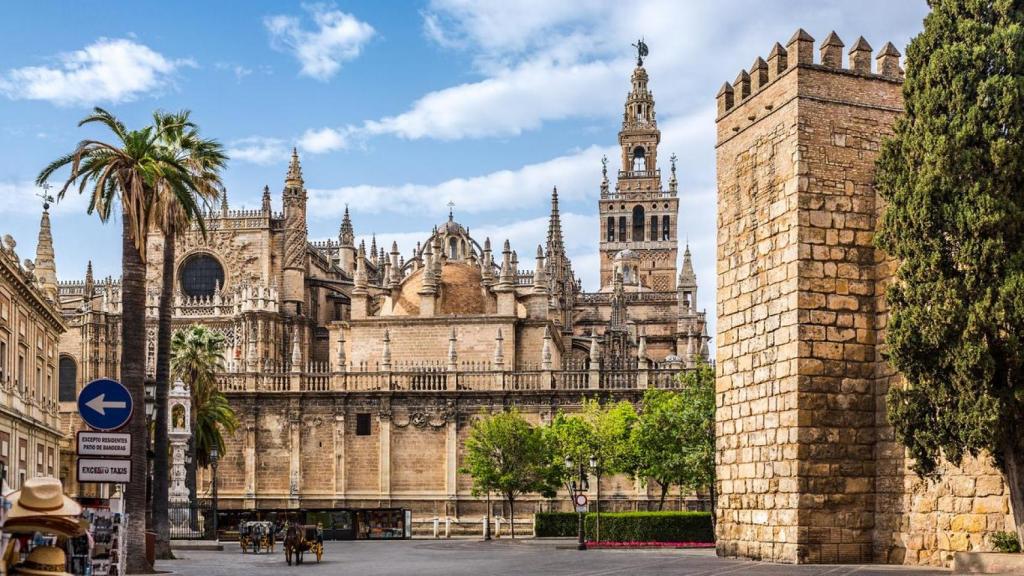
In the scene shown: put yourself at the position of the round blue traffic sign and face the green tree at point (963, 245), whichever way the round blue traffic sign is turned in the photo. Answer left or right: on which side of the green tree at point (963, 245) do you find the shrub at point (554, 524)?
left

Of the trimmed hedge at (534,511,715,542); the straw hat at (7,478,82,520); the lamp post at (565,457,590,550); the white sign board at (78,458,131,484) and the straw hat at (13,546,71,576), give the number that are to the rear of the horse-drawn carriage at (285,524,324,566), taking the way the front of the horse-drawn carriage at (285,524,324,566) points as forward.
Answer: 2

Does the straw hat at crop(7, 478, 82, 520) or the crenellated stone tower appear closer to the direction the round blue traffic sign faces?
the straw hat

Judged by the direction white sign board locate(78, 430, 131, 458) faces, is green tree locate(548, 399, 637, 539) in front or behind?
behind

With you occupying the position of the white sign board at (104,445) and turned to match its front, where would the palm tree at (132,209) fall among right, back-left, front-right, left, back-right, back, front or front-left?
back

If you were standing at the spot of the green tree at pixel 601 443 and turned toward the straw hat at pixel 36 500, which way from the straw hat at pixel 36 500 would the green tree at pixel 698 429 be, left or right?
left

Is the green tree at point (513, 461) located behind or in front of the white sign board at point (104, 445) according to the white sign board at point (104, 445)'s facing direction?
behind

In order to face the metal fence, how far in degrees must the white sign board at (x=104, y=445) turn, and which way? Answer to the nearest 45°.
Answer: approximately 180°

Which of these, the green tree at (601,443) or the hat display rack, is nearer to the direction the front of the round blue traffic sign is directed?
the hat display rack

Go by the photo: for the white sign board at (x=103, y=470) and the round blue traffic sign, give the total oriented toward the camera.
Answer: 2

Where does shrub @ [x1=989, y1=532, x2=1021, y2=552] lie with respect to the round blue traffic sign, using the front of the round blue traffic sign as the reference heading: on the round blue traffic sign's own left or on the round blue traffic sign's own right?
on the round blue traffic sign's own left
